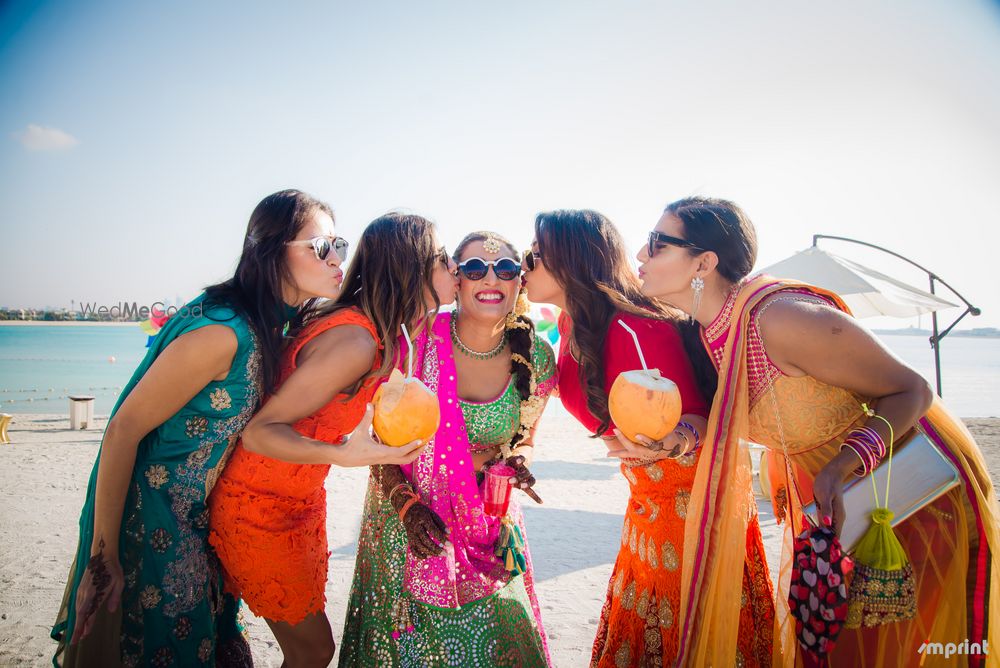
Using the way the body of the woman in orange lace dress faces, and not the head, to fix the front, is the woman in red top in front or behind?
in front

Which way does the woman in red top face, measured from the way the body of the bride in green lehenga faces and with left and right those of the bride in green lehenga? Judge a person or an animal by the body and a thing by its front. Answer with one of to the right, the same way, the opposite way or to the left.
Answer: to the right

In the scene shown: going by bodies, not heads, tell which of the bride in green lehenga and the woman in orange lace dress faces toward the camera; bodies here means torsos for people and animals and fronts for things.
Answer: the bride in green lehenga

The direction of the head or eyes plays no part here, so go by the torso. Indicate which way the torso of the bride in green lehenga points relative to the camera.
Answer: toward the camera

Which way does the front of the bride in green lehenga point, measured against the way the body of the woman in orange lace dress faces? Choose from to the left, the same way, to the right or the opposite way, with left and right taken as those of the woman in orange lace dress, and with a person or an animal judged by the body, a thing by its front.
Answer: to the right

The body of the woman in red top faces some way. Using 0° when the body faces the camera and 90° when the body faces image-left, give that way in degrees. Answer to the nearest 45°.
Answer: approximately 90°

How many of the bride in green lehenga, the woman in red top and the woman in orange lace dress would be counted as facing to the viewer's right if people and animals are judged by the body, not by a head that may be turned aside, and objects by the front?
1

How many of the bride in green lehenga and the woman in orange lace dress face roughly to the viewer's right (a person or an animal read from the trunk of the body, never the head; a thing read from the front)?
1

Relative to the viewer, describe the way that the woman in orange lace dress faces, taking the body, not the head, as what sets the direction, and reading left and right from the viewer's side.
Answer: facing to the right of the viewer

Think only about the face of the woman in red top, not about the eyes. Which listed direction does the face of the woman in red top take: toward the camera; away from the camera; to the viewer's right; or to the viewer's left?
to the viewer's left

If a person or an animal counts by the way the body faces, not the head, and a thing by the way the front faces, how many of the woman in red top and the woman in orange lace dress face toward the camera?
0

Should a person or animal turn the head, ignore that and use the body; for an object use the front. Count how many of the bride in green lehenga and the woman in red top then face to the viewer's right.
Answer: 0

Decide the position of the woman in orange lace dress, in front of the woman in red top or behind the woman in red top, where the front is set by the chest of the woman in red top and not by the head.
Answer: in front
